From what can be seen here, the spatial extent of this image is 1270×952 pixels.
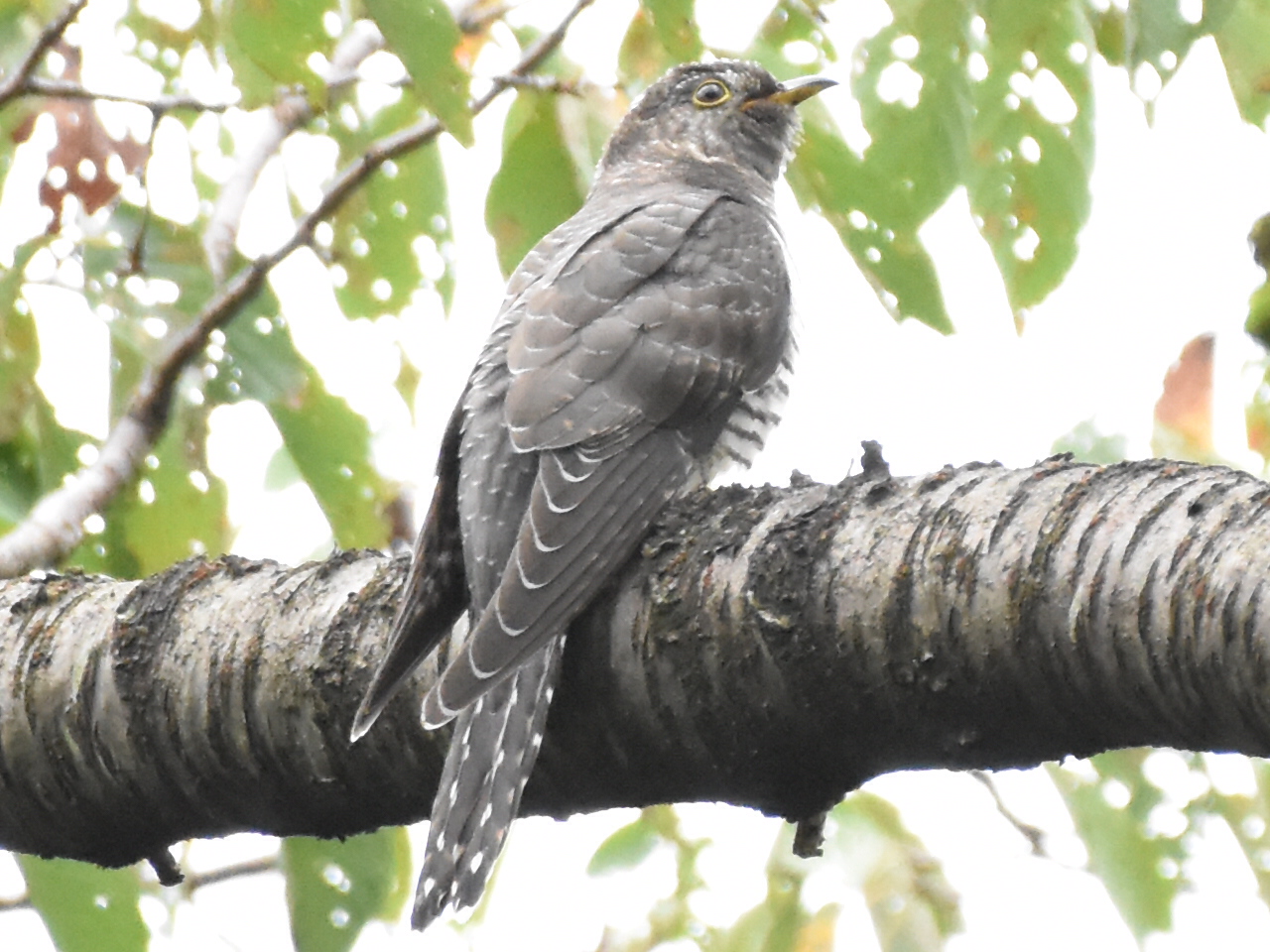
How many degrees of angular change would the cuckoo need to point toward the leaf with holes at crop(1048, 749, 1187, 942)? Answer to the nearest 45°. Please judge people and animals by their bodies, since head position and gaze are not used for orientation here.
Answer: approximately 45° to its right

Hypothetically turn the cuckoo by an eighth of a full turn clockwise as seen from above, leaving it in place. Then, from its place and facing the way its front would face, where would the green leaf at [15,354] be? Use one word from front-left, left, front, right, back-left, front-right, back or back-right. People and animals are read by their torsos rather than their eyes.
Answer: back

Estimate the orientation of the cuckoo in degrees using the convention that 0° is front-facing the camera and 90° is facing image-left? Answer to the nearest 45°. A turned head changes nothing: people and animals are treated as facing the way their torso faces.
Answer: approximately 225°

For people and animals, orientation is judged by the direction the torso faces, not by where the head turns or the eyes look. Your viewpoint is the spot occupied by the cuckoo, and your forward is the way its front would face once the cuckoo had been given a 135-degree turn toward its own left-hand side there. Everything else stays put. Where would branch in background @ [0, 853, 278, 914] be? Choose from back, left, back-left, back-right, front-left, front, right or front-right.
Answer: front-right
